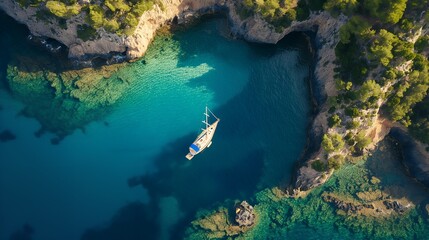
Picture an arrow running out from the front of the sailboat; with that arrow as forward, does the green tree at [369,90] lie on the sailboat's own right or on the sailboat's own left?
on the sailboat's own right

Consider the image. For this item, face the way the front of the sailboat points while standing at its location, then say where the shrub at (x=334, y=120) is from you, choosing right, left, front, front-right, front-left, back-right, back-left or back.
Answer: front-right

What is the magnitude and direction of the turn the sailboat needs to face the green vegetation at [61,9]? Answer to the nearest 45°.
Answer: approximately 90° to its left

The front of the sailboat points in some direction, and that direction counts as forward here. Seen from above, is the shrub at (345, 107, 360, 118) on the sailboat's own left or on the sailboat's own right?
on the sailboat's own right

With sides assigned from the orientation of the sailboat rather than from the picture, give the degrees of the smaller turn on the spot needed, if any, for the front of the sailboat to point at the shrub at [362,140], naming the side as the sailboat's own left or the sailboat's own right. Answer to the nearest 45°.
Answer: approximately 45° to the sailboat's own right

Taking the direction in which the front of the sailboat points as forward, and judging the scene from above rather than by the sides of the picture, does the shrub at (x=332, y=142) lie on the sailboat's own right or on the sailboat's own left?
on the sailboat's own right

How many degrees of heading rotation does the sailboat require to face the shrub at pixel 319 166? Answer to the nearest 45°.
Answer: approximately 45° to its right

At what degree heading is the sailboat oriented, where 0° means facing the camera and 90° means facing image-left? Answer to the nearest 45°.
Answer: approximately 225°

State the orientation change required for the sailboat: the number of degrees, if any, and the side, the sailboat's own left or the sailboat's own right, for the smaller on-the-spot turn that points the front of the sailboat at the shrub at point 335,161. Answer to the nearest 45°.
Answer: approximately 45° to the sailboat's own right
